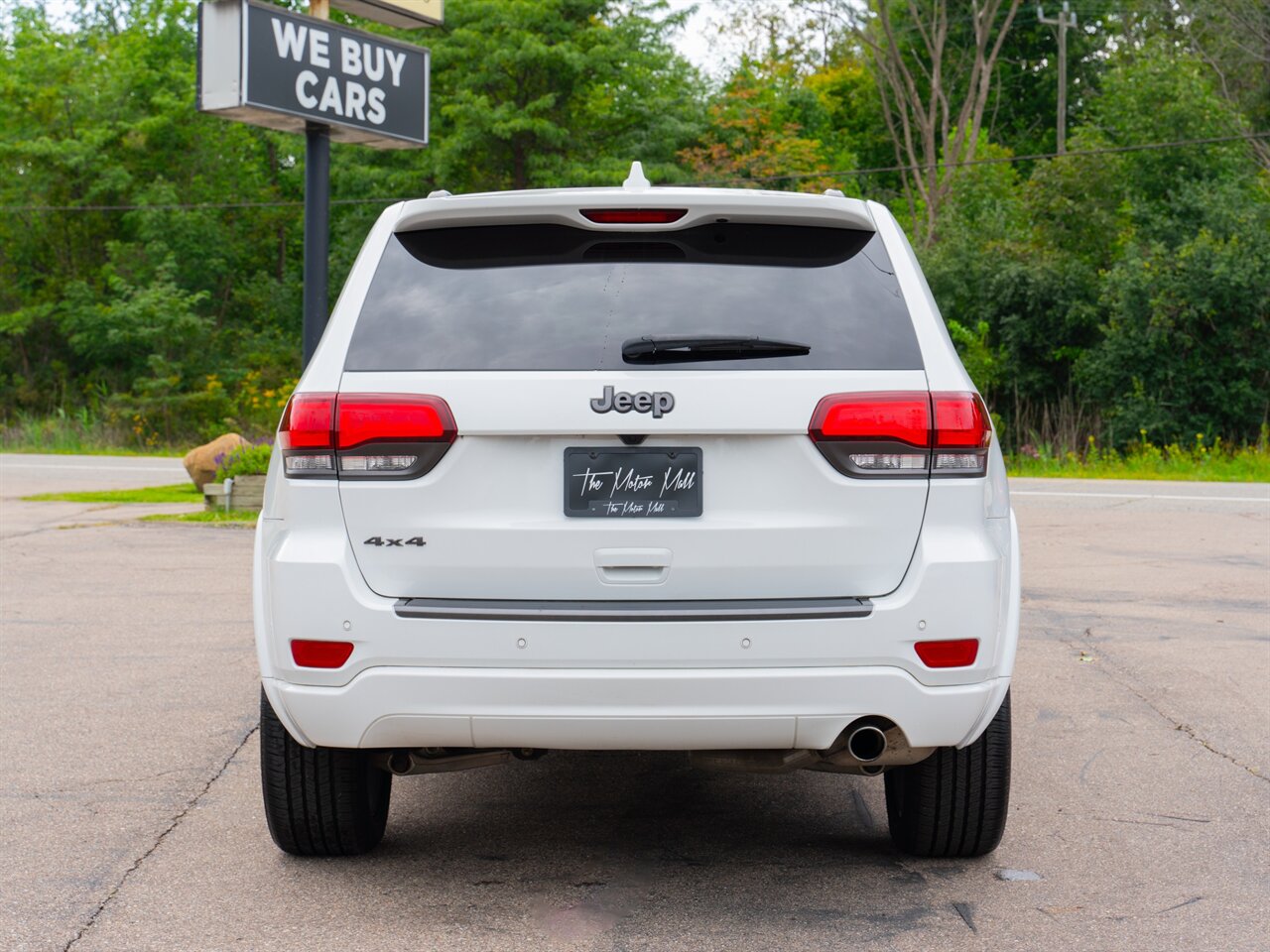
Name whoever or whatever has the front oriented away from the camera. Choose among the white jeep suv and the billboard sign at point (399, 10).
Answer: the white jeep suv

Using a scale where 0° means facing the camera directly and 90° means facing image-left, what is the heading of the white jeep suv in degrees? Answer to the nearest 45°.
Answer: approximately 180°

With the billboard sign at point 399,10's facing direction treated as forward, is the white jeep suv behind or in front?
in front

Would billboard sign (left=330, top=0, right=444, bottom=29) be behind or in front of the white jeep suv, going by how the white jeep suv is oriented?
in front

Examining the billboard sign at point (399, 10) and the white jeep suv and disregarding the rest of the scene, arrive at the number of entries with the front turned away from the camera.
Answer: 1
